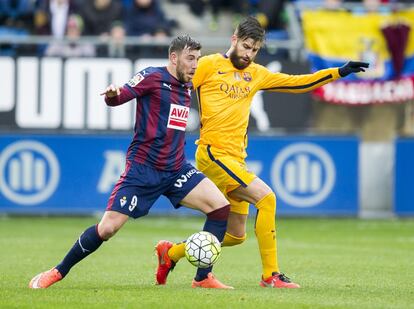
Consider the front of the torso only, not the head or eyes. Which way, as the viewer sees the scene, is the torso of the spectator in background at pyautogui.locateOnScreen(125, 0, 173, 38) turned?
toward the camera

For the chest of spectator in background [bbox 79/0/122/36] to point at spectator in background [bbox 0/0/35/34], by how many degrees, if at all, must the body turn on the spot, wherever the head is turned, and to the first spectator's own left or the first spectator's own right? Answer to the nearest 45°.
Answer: approximately 90° to the first spectator's own right

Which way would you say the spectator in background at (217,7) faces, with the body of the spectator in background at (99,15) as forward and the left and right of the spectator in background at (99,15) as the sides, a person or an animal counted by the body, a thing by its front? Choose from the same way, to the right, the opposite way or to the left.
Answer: the same way

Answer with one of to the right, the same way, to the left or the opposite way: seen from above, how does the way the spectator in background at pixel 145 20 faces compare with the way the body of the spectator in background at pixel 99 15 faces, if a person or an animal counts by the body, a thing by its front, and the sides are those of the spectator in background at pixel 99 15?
the same way

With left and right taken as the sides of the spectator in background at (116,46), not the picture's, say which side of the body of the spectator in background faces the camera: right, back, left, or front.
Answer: front

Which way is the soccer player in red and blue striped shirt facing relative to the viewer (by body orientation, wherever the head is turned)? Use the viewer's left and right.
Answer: facing the viewer and to the right of the viewer

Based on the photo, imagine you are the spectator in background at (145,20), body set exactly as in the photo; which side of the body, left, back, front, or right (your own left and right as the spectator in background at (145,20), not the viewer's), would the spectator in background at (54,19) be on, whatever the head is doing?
right

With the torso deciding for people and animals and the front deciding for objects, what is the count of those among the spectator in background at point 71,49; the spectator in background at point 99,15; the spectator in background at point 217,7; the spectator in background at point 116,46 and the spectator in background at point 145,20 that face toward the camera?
5

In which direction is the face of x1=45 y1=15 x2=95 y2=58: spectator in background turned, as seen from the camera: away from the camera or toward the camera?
toward the camera

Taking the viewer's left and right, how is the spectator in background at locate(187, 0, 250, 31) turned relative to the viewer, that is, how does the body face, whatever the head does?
facing the viewer

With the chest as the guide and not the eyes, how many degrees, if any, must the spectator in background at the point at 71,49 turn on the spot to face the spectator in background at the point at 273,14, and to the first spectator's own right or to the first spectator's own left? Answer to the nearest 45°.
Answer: approximately 90° to the first spectator's own left
